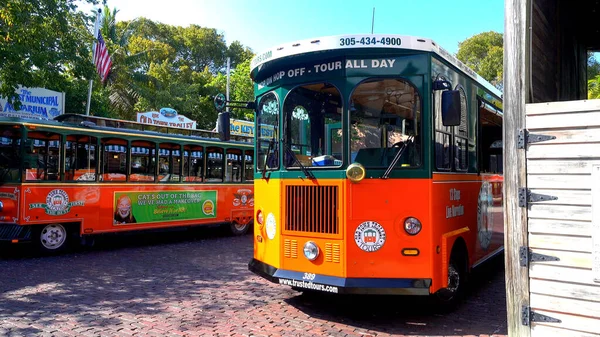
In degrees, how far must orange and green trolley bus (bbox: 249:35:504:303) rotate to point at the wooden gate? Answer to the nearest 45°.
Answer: approximately 90° to its left

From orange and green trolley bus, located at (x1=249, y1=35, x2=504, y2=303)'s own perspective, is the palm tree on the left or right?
on its right

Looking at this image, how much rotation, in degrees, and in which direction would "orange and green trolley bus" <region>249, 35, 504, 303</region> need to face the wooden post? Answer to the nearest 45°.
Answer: approximately 90° to its left

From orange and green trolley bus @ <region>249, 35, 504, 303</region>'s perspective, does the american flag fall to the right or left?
on its right

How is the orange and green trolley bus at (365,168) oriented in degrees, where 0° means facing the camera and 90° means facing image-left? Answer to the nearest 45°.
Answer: approximately 45°

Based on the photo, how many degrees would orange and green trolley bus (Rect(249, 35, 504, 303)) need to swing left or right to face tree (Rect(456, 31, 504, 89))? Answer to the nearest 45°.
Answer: approximately 135° to its right

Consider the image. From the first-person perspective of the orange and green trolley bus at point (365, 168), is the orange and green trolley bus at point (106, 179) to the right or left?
on its right

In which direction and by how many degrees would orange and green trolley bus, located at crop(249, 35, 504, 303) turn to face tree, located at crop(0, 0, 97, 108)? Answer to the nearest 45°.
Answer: approximately 90° to its right
